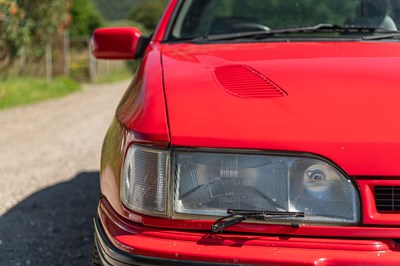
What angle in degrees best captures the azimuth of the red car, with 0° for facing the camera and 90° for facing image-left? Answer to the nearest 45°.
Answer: approximately 0°

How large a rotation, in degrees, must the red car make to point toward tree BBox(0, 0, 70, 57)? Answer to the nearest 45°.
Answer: approximately 180°
